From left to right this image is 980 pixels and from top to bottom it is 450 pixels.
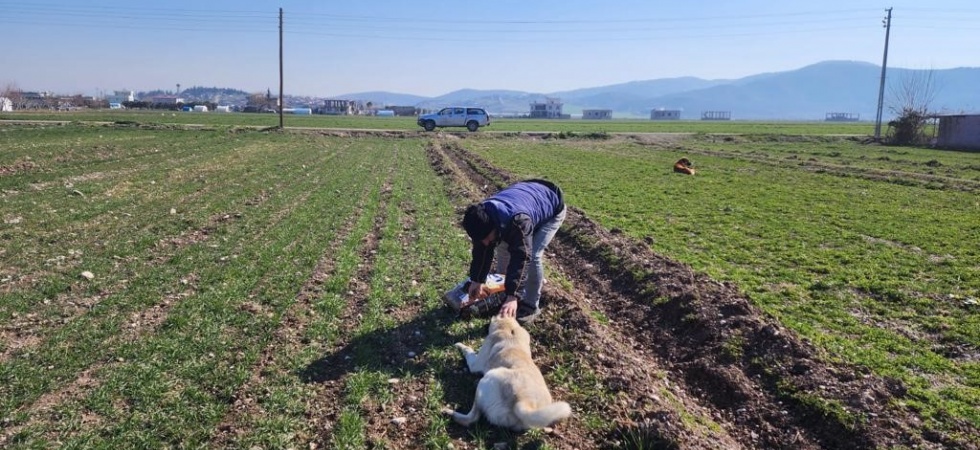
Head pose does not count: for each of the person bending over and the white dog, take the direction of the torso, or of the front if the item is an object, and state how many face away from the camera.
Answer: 1

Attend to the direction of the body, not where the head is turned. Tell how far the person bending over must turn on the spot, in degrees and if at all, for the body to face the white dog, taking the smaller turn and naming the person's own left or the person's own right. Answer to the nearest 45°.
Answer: approximately 45° to the person's own left

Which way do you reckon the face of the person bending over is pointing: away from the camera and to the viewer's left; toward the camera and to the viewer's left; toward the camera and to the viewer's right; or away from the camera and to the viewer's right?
toward the camera and to the viewer's left

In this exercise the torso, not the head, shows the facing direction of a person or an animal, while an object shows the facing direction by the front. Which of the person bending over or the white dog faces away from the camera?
the white dog

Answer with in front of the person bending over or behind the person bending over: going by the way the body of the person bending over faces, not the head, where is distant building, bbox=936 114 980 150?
behind

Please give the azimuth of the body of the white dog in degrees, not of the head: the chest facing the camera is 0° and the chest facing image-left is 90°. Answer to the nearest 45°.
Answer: approximately 180°

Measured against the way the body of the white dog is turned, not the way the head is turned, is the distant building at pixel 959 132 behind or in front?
in front

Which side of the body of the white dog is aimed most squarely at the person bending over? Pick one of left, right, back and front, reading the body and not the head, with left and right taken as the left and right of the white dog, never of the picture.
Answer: front

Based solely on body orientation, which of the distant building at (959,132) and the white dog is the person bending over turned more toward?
the white dog

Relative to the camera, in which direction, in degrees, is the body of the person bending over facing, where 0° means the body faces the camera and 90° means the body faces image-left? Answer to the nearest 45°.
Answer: approximately 45°
